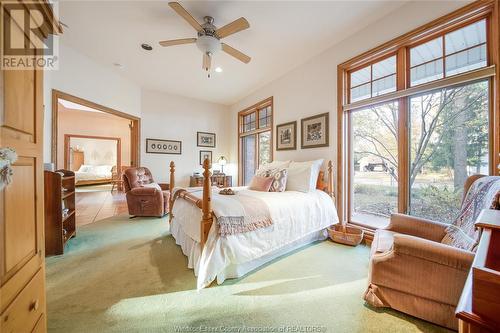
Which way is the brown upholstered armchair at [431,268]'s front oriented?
to the viewer's left

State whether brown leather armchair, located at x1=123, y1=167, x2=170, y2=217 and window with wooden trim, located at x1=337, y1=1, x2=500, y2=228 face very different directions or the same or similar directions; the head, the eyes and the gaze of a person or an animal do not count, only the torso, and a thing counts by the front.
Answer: very different directions

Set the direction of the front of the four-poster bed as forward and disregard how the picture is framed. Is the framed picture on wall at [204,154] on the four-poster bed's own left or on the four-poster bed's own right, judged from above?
on the four-poster bed's own right

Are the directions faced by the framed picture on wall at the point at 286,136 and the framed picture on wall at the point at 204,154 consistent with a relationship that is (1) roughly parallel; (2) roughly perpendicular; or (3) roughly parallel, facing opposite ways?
roughly perpendicular

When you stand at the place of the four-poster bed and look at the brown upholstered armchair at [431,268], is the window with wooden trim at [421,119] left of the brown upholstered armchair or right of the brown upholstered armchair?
left

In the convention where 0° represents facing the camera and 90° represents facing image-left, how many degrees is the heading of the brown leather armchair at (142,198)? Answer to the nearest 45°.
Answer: approximately 315°

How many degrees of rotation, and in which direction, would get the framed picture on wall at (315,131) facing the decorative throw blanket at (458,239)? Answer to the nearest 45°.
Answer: approximately 90° to its left

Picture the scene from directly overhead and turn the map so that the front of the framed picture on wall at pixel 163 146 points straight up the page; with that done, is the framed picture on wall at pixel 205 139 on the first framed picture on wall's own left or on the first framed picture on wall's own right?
on the first framed picture on wall's own left

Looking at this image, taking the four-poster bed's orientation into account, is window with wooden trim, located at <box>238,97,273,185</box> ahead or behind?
behind

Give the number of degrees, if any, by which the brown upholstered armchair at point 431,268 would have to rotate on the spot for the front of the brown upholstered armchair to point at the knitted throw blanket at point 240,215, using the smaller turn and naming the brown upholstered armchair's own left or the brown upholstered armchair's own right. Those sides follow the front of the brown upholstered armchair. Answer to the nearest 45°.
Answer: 0° — it already faces it

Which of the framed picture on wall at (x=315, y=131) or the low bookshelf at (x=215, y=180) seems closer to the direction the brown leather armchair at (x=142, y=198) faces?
the framed picture on wall

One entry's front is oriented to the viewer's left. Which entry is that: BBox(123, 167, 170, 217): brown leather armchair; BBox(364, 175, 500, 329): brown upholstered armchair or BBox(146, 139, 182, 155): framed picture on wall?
the brown upholstered armchair

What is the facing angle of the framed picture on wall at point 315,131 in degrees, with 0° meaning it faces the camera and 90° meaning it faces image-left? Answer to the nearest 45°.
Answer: approximately 45°

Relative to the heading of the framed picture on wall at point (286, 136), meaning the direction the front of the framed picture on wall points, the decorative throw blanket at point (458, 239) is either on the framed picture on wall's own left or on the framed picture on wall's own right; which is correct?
on the framed picture on wall's own left

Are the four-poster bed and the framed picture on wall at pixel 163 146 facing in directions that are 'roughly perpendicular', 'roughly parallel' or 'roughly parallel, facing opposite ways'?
roughly perpendicular
